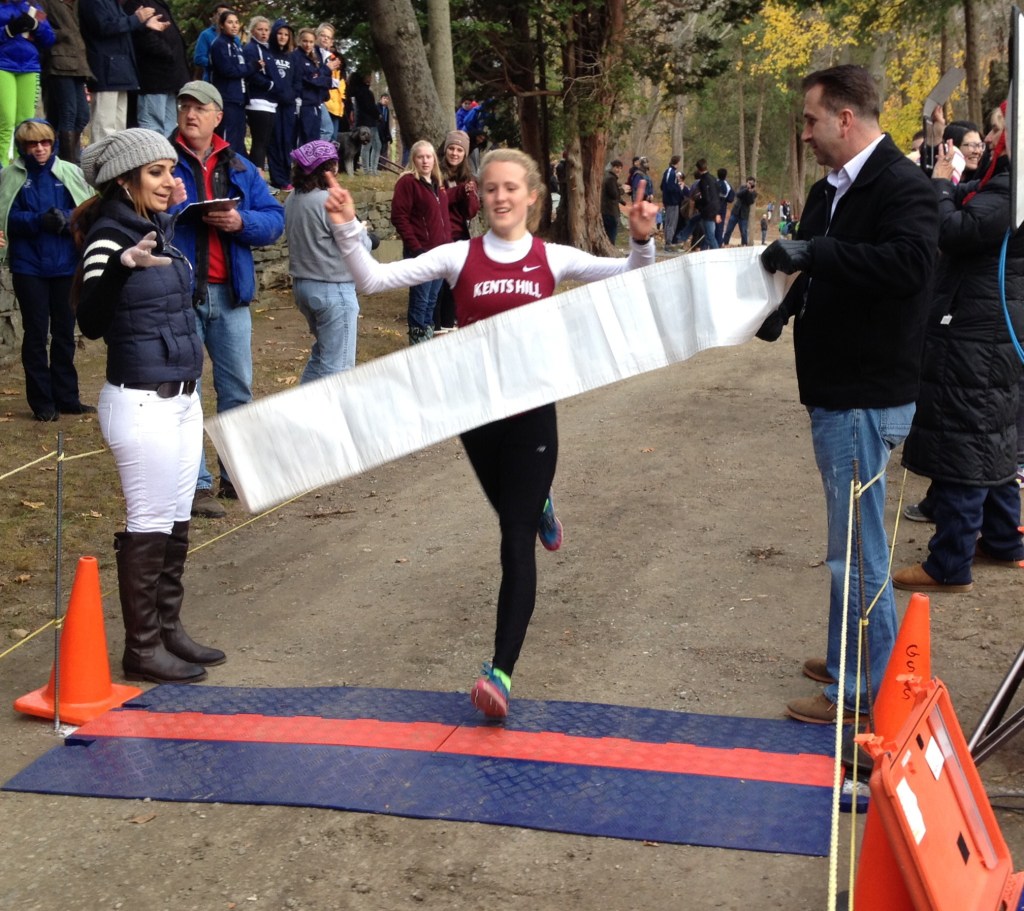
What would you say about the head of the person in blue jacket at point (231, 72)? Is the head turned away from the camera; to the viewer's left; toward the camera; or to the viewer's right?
toward the camera

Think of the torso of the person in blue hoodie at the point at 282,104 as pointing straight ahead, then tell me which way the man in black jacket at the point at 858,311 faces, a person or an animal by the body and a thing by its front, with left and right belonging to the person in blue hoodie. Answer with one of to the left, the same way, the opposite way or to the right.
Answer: to the right

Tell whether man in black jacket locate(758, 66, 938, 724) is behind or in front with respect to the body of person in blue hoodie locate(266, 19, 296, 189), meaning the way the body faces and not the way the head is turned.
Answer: in front

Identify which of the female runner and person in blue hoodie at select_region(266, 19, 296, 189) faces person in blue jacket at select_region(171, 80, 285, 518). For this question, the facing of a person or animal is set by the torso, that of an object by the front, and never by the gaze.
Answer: person in blue hoodie at select_region(266, 19, 296, 189)

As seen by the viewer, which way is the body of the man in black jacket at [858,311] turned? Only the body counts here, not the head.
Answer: to the viewer's left

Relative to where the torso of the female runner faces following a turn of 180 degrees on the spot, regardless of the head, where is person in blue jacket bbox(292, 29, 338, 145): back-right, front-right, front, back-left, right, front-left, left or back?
front

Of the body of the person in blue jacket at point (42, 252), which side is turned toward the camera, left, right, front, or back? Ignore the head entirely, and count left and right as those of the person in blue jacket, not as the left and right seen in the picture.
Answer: front

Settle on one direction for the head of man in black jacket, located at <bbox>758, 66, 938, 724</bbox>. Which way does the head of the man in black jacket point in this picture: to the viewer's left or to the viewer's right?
to the viewer's left

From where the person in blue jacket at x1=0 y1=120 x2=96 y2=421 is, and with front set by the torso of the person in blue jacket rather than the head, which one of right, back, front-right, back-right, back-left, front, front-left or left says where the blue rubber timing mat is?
front

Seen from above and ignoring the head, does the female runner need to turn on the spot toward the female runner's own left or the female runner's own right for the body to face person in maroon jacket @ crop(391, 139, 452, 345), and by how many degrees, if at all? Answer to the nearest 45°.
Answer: approximately 180°

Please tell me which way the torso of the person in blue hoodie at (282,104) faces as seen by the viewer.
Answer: toward the camera

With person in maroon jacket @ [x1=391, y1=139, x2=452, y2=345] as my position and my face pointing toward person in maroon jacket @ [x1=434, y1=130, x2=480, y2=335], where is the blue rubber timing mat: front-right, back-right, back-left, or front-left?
back-right

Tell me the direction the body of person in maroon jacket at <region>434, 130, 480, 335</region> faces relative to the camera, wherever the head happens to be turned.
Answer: toward the camera

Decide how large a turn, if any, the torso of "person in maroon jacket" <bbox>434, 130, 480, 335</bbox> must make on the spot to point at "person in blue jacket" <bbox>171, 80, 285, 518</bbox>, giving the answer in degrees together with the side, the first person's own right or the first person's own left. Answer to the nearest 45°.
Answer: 0° — they already face them

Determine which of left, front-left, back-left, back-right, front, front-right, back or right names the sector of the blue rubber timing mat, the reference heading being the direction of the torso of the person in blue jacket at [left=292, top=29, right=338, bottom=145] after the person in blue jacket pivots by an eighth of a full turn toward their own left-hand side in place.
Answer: right

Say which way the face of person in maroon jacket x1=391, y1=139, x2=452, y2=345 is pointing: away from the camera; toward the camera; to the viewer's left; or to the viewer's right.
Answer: toward the camera

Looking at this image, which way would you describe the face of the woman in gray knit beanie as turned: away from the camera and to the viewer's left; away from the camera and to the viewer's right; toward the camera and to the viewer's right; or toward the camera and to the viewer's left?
toward the camera and to the viewer's right

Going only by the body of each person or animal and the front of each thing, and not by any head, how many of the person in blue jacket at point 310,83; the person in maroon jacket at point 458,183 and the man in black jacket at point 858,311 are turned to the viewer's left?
1

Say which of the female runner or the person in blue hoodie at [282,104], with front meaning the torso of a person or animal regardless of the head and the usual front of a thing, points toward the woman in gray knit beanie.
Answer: the person in blue hoodie

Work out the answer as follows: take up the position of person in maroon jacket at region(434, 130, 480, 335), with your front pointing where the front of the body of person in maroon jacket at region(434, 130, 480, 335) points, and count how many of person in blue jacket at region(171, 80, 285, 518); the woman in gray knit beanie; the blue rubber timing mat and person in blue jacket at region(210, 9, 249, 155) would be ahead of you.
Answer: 3

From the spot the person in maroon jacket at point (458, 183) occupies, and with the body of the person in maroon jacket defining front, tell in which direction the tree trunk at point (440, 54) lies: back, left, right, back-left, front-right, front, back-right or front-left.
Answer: back
